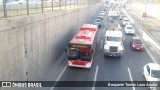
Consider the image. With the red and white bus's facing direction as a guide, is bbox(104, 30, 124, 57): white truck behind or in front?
behind

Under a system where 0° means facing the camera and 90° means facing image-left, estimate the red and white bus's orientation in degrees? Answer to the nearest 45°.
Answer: approximately 0°

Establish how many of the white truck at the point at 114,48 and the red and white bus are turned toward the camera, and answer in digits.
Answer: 2

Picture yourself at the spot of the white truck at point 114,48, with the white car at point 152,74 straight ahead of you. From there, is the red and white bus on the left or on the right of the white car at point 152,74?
right

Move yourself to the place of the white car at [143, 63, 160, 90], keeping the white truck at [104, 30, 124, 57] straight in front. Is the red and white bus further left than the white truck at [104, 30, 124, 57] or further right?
left

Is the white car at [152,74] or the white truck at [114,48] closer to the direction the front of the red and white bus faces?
the white car

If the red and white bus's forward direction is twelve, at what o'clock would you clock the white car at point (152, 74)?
The white car is roughly at 10 o'clock from the red and white bus.

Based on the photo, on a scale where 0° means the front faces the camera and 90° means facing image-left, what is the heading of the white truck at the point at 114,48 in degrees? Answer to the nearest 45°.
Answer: approximately 0°

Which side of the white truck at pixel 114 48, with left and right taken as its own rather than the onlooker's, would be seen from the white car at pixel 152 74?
front
